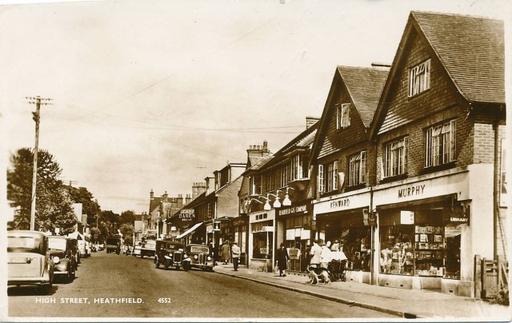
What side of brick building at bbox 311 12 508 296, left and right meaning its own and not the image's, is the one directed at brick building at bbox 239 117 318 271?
right

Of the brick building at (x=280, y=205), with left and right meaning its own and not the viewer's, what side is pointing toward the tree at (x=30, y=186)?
front

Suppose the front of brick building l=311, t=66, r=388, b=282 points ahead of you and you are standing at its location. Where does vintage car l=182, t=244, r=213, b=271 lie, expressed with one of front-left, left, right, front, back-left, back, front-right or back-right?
right

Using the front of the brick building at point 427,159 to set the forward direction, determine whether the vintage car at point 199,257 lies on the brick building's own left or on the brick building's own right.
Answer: on the brick building's own right

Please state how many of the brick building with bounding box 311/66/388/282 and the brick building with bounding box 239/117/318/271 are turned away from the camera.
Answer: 0

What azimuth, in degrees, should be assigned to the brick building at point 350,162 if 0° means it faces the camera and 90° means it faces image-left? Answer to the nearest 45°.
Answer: approximately 45°

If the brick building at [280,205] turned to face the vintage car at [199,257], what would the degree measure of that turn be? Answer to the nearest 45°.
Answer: approximately 45° to its right

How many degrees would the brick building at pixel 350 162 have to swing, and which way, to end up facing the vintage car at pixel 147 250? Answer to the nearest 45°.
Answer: approximately 90° to its right

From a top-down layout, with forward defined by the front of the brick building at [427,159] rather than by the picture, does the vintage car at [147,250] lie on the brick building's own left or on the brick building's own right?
on the brick building's own right

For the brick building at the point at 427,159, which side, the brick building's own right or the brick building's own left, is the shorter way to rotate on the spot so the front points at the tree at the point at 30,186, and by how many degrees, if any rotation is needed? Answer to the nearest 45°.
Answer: approximately 45° to the brick building's own right
